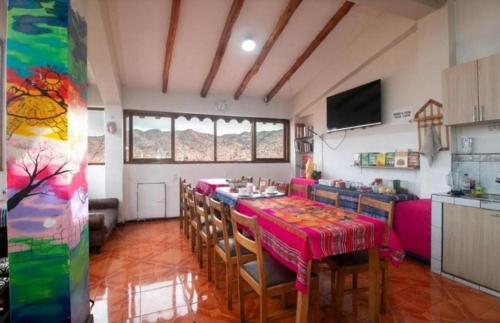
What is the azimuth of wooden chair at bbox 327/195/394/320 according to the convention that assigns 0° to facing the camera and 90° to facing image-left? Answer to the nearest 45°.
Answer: approximately 45°

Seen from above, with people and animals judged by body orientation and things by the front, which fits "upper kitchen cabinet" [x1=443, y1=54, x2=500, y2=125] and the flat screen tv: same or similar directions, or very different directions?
same or similar directions

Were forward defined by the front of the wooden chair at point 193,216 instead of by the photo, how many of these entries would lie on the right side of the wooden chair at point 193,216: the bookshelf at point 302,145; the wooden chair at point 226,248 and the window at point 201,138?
1

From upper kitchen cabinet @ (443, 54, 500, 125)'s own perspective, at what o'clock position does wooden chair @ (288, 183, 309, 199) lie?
The wooden chair is roughly at 1 o'clock from the upper kitchen cabinet.

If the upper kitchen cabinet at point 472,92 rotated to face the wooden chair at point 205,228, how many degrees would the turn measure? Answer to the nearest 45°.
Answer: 0° — it already faces it

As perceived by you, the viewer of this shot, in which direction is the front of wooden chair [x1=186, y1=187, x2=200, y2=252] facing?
facing to the right of the viewer

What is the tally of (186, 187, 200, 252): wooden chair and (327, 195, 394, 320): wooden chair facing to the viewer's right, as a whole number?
1

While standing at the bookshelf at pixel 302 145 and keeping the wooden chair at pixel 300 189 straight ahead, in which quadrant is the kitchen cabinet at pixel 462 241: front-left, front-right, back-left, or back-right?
front-left

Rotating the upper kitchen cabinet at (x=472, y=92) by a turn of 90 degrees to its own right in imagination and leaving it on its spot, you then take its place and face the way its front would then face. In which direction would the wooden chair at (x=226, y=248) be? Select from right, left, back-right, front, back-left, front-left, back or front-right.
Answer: left

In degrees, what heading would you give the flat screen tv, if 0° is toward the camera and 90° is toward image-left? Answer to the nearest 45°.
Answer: approximately 45°

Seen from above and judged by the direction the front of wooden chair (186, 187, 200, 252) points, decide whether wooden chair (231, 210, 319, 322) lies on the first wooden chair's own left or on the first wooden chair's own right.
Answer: on the first wooden chair's own right

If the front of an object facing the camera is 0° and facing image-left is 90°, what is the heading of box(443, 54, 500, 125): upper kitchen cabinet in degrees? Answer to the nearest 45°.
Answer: approximately 45°

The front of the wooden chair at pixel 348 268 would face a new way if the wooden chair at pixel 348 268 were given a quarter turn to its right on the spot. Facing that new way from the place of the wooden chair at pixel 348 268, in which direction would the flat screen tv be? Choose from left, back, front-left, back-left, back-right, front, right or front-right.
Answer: front-right

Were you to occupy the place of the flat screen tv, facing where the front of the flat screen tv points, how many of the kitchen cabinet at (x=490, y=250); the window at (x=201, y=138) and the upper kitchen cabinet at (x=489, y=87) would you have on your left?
2

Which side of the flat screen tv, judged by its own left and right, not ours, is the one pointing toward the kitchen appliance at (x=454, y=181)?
left

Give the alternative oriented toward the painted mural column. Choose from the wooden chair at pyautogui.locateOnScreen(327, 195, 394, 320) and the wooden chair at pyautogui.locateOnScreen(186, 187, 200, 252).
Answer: the wooden chair at pyautogui.locateOnScreen(327, 195, 394, 320)

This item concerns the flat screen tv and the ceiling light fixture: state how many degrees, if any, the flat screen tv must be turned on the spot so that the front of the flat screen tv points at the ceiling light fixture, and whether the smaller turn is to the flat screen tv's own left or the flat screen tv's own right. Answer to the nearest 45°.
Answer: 0° — it already faces it

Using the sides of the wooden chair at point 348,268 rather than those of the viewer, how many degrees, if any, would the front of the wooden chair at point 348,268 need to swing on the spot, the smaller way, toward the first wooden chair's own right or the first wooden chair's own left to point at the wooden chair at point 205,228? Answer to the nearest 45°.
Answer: approximately 45° to the first wooden chair's own right
